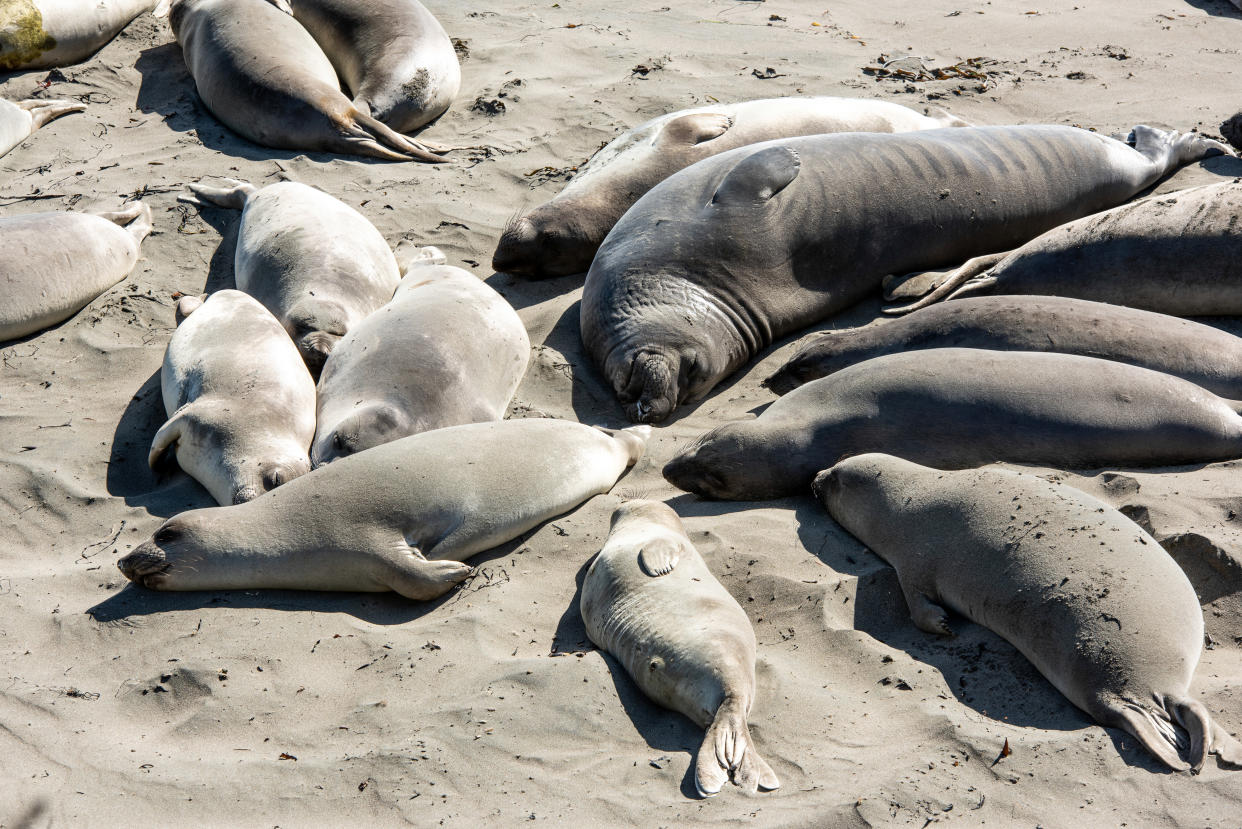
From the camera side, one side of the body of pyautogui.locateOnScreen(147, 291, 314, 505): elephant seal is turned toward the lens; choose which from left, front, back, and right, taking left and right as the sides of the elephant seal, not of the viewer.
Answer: front

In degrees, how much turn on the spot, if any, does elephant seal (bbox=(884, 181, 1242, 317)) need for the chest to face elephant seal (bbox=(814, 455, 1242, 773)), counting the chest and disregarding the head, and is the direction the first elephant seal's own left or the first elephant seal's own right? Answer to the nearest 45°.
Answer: approximately 90° to the first elephant seal's own right

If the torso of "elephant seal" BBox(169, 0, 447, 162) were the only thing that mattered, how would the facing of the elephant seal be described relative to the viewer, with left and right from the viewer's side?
facing away from the viewer and to the left of the viewer

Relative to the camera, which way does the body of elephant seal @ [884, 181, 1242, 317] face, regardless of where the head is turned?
to the viewer's right

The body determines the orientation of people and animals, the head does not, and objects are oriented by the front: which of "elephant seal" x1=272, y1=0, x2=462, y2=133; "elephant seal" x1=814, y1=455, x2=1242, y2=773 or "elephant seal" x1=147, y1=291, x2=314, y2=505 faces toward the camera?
"elephant seal" x1=147, y1=291, x2=314, y2=505

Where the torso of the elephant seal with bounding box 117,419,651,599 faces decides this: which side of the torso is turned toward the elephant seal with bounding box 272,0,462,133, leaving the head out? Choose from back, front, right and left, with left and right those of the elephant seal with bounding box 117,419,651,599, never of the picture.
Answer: right

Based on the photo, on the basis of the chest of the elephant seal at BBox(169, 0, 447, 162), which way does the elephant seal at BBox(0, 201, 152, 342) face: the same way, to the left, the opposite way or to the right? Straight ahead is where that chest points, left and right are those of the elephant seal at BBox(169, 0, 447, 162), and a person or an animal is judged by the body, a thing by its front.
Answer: to the left

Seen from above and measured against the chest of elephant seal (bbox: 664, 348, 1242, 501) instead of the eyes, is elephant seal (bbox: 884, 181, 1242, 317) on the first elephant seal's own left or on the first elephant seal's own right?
on the first elephant seal's own right

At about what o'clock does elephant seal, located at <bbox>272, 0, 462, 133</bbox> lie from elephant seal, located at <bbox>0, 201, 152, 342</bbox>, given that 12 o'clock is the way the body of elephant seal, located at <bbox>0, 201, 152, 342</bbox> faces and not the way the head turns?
elephant seal, located at <bbox>272, 0, 462, 133</bbox> is roughly at 6 o'clock from elephant seal, located at <bbox>0, 201, 152, 342</bbox>.

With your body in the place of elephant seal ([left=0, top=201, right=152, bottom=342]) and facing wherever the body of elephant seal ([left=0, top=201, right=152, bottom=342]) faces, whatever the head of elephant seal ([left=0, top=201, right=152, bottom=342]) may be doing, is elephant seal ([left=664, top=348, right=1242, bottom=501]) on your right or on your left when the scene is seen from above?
on your left

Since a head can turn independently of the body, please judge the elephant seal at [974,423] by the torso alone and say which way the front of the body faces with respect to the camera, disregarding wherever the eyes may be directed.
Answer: to the viewer's left

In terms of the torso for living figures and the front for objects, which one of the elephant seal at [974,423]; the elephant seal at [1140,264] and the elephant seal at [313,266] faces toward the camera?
the elephant seal at [313,266]

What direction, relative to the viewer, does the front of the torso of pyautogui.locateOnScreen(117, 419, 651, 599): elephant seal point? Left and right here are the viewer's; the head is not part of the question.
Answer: facing to the left of the viewer

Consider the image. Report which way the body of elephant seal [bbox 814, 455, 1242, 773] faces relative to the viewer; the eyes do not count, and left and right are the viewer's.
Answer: facing away from the viewer and to the left of the viewer

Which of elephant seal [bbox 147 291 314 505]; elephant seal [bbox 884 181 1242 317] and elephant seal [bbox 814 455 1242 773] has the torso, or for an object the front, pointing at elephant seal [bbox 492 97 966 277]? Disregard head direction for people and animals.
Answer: elephant seal [bbox 814 455 1242 773]

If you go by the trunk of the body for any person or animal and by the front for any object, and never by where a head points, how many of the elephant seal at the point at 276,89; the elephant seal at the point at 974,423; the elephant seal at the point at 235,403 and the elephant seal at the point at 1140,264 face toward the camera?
1

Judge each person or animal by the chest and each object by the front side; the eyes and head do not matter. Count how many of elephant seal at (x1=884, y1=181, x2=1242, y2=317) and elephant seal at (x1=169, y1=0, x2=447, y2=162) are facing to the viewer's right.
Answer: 1

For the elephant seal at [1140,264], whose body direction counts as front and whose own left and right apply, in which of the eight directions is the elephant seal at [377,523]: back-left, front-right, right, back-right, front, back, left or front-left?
back-right

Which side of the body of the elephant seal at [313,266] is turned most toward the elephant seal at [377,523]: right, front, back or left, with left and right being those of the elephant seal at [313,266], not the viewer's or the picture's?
front

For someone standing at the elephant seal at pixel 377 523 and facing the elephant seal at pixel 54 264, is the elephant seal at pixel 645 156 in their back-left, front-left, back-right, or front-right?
front-right

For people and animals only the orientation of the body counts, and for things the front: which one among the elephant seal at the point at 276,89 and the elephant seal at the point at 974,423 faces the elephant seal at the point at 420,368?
the elephant seal at the point at 974,423
